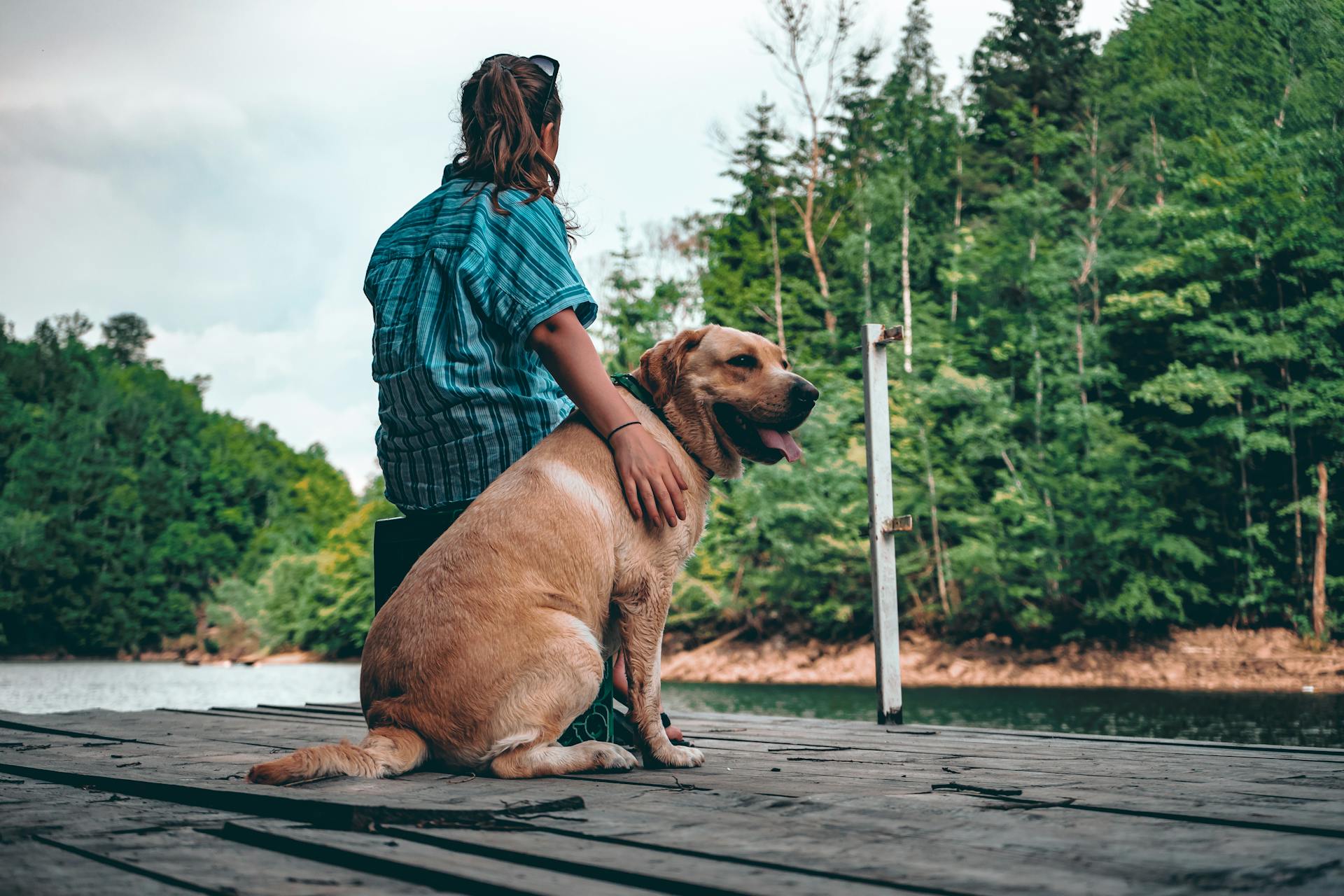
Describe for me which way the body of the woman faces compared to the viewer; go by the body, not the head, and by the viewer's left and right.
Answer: facing away from the viewer and to the right of the viewer

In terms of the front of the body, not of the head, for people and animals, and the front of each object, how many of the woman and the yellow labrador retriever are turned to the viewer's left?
0
